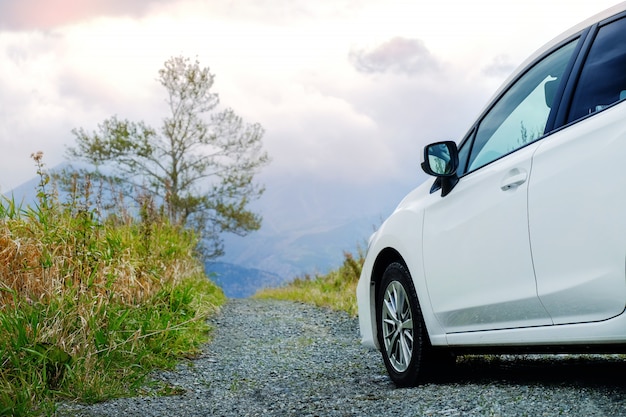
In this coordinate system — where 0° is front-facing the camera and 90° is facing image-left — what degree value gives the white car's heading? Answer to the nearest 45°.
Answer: approximately 135°
